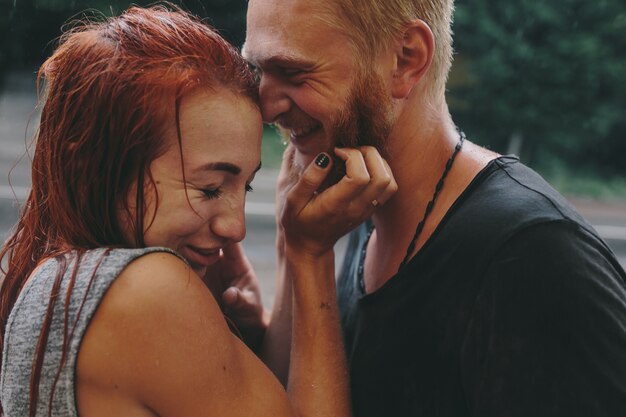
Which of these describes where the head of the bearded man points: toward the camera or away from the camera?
toward the camera

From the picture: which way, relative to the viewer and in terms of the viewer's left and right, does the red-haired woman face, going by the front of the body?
facing to the right of the viewer

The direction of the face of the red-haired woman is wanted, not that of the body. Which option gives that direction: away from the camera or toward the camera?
toward the camera
